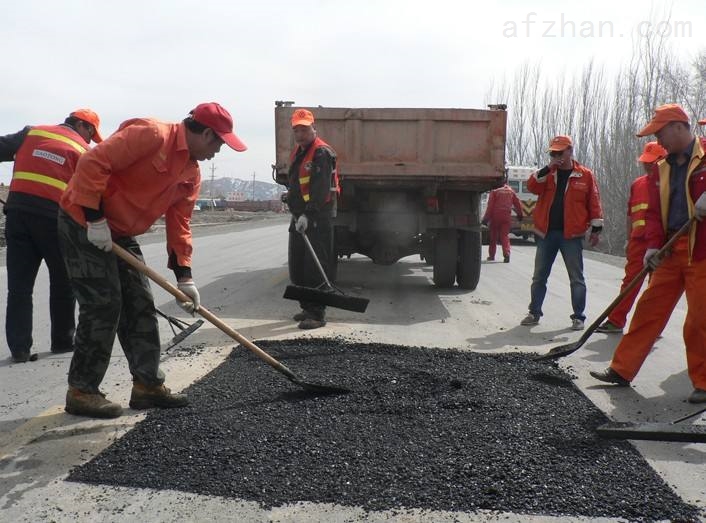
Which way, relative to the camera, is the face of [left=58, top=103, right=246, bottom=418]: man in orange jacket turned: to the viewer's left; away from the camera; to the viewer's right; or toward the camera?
to the viewer's right

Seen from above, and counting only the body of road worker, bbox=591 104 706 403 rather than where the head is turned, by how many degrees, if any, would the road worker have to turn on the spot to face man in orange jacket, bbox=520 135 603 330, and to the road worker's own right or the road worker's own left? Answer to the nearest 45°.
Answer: approximately 90° to the road worker's own right

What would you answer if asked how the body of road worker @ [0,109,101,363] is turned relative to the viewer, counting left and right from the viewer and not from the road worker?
facing away from the viewer and to the right of the viewer

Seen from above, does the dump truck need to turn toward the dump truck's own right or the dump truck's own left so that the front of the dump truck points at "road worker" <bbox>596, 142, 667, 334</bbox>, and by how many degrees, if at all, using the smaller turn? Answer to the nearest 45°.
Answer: approximately 135° to the dump truck's own right

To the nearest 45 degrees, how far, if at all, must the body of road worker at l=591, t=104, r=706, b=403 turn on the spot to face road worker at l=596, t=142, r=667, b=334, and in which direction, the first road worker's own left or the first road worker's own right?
approximately 135° to the first road worker's own right

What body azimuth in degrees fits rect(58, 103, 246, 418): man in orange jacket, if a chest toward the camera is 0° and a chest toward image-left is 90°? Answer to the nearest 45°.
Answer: approximately 270°

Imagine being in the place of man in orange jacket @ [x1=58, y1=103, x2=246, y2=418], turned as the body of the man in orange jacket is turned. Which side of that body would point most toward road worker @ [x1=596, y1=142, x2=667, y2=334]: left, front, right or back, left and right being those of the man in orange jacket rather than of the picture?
front

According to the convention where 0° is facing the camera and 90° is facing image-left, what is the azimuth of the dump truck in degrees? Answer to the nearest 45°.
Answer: approximately 180°

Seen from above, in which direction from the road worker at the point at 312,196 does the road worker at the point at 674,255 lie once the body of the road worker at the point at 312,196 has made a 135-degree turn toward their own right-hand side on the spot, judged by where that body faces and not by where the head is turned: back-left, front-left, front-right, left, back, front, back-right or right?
back-right

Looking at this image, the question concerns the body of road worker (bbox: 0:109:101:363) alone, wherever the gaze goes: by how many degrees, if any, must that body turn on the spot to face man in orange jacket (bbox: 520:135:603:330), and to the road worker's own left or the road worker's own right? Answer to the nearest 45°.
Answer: approximately 45° to the road worker's own right

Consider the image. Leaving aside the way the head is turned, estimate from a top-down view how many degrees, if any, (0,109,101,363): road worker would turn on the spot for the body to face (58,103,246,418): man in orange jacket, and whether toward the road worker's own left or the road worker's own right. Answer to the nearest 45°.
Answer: approximately 135° to the road worker's own right

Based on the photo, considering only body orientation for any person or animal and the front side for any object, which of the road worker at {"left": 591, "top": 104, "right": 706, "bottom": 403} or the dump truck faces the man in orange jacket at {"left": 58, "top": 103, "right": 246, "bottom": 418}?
the road worker

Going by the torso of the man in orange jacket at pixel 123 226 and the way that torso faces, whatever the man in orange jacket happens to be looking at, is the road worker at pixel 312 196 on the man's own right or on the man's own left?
on the man's own left

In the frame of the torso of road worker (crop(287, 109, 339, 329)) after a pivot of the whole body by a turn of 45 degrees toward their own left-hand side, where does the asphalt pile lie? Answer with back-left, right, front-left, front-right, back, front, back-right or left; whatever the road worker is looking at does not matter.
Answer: front

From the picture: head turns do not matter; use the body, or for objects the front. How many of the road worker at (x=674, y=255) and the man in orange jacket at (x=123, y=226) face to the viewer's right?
1

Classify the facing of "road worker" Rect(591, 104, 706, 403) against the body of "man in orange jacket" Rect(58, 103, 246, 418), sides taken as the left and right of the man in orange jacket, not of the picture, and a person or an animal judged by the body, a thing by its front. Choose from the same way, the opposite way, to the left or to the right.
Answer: the opposite way
